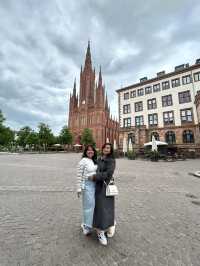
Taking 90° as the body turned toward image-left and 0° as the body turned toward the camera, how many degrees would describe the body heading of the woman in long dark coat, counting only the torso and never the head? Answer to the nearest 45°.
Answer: approximately 45°

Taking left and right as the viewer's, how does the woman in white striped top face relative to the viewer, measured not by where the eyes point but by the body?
facing the viewer and to the right of the viewer

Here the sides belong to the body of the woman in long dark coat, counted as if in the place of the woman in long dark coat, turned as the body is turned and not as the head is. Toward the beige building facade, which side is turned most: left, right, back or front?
back

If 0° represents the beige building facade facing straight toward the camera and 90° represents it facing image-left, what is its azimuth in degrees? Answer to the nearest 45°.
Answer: approximately 45°

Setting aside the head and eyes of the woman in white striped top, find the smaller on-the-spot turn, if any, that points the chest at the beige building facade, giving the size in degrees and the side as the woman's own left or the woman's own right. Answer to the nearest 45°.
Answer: approximately 90° to the woman's own left
